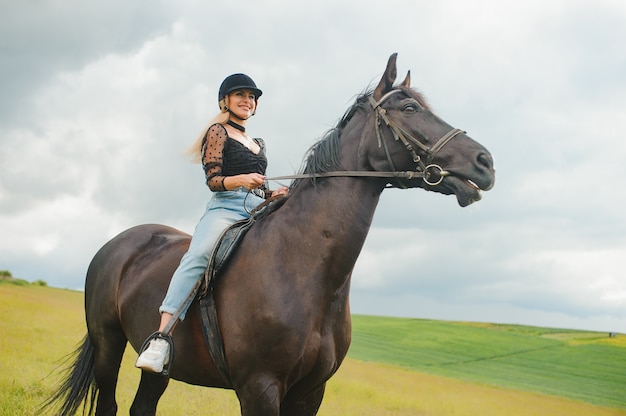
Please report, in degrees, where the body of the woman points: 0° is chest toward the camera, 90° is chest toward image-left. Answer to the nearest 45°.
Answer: approximately 315°

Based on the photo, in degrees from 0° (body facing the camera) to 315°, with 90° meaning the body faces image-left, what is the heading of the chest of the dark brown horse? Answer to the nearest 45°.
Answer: approximately 315°
